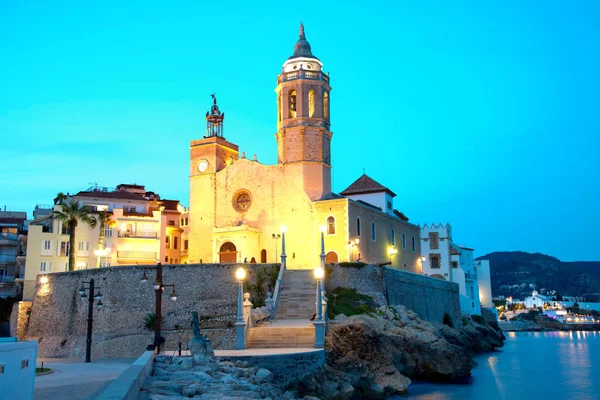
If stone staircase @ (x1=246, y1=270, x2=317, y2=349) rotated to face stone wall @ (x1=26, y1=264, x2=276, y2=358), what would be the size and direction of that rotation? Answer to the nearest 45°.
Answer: approximately 90° to its right

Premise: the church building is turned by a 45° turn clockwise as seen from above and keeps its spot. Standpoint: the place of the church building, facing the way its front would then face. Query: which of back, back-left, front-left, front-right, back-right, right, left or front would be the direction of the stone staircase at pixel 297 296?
left

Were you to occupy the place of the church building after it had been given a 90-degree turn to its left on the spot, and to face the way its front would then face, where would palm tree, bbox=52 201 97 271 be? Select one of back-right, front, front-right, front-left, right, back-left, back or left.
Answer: back-right

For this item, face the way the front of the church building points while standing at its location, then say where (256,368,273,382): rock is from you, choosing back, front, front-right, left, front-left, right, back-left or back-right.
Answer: front-left

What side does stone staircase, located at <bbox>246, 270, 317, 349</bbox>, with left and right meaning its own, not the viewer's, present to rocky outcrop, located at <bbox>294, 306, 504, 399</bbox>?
left

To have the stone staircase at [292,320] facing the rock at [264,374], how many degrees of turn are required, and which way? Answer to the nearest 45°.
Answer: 0° — it already faces it

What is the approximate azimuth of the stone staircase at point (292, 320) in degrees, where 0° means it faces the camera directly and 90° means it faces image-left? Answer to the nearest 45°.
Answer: approximately 0°

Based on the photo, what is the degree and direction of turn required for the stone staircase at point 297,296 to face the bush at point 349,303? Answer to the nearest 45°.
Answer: approximately 90° to its left

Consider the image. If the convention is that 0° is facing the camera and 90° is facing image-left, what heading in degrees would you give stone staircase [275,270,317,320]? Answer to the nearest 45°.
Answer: approximately 0°

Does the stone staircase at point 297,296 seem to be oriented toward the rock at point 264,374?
yes

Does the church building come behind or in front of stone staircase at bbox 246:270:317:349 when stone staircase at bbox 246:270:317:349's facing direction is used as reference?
behind

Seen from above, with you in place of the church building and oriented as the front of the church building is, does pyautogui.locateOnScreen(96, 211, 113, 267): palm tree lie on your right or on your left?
on your right

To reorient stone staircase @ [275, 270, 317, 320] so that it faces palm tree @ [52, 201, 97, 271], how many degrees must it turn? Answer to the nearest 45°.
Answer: approximately 135° to its right

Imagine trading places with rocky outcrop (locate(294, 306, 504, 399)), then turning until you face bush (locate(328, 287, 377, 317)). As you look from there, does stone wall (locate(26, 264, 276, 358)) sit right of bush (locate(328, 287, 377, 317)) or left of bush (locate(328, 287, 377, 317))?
left

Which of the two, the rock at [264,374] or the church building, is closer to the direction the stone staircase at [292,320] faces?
the rock

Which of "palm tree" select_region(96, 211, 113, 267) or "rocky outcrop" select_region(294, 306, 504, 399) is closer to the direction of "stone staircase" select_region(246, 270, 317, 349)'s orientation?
the rocky outcrop

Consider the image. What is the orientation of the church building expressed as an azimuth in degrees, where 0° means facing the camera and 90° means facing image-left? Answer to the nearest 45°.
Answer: approximately 45°
